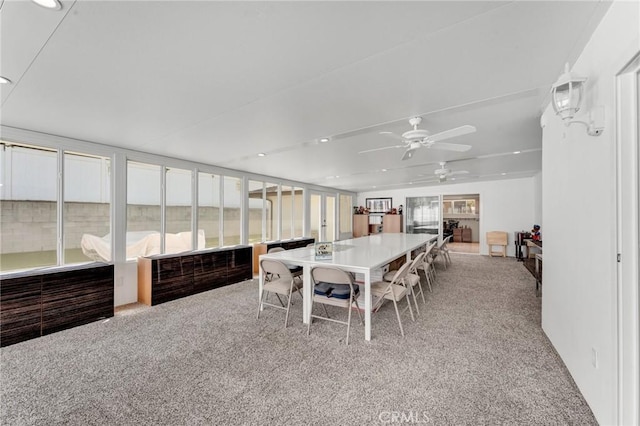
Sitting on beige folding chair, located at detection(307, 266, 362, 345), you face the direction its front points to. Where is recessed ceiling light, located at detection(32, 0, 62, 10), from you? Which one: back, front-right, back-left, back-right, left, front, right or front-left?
back

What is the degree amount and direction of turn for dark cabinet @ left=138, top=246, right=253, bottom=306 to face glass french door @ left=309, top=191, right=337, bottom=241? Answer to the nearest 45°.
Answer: approximately 90° to its left

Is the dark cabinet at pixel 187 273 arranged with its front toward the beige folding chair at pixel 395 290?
yes

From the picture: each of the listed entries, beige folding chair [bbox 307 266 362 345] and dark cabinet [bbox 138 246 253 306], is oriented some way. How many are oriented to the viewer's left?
0

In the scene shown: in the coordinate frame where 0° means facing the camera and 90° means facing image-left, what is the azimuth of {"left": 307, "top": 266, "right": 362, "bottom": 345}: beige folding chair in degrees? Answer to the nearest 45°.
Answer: approximately 225°

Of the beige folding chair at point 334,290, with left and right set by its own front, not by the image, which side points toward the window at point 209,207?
left

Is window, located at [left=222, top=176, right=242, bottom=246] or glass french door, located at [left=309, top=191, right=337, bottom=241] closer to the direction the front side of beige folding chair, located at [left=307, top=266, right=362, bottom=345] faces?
the glass french door

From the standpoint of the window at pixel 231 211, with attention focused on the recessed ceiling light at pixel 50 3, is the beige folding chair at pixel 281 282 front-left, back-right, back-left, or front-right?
front-left

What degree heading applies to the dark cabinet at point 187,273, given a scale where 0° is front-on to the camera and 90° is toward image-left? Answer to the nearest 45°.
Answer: approximately 315°

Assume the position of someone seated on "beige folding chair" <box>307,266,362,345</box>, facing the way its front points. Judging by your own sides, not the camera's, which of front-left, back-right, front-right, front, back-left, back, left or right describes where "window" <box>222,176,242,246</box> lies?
left

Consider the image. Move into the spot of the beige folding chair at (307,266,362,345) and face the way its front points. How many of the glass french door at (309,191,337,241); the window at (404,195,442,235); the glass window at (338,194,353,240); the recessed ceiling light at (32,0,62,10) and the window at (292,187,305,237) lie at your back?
1

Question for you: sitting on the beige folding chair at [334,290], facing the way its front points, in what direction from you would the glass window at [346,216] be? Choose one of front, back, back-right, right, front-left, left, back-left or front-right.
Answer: front-left

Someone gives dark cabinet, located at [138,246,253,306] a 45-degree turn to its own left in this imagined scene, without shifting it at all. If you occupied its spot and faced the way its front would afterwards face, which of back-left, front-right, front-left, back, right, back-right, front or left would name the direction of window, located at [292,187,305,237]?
front-left

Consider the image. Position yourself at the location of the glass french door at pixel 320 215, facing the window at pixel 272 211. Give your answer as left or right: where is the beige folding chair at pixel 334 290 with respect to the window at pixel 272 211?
left

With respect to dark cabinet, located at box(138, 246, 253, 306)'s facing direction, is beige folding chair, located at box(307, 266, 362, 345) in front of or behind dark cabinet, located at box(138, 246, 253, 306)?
in front

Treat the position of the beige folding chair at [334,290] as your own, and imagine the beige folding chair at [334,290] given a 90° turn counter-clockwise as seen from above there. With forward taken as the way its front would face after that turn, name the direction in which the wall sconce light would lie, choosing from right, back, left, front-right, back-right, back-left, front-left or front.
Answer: back

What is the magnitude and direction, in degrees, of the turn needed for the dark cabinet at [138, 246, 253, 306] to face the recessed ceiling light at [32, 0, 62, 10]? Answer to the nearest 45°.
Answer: approximately 45° to its right
